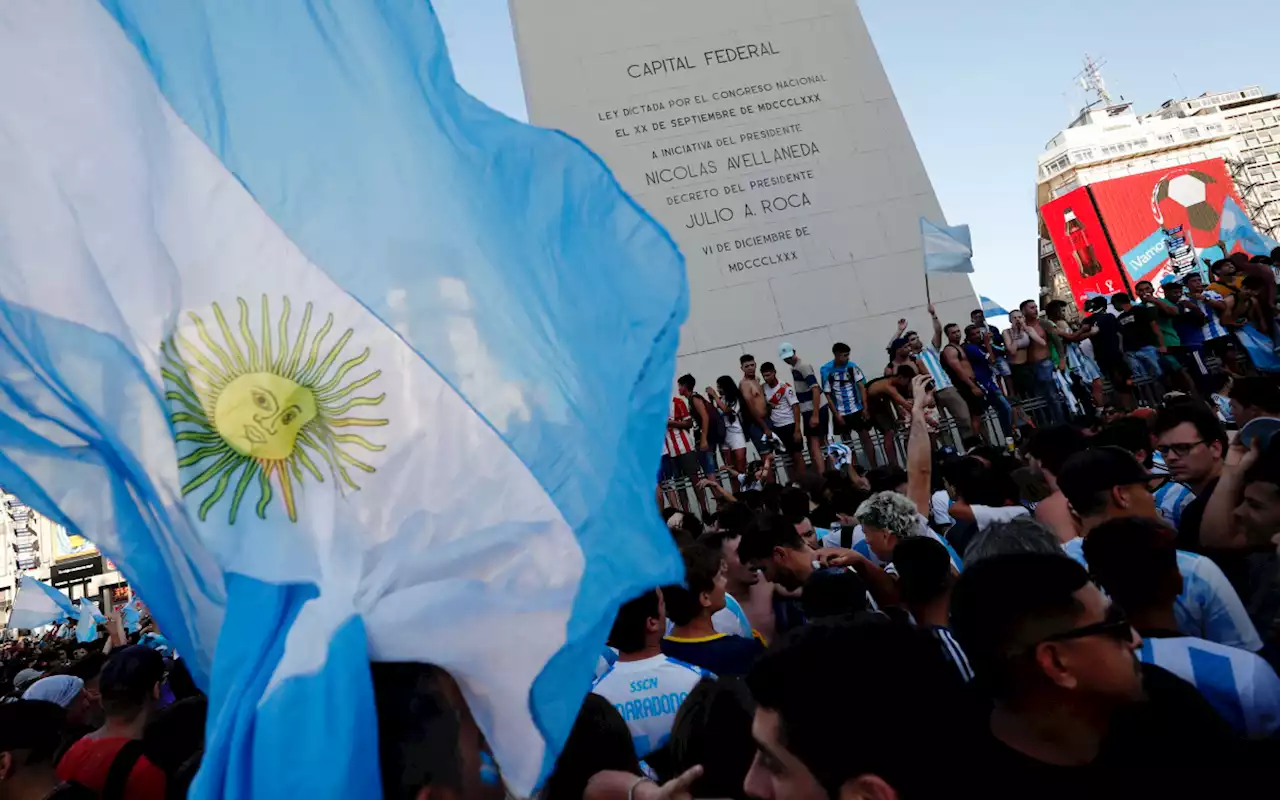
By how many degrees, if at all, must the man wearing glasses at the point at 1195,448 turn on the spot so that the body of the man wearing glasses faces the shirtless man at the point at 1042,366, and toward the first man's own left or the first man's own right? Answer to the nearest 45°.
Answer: approximately 135° to the first man's own right
